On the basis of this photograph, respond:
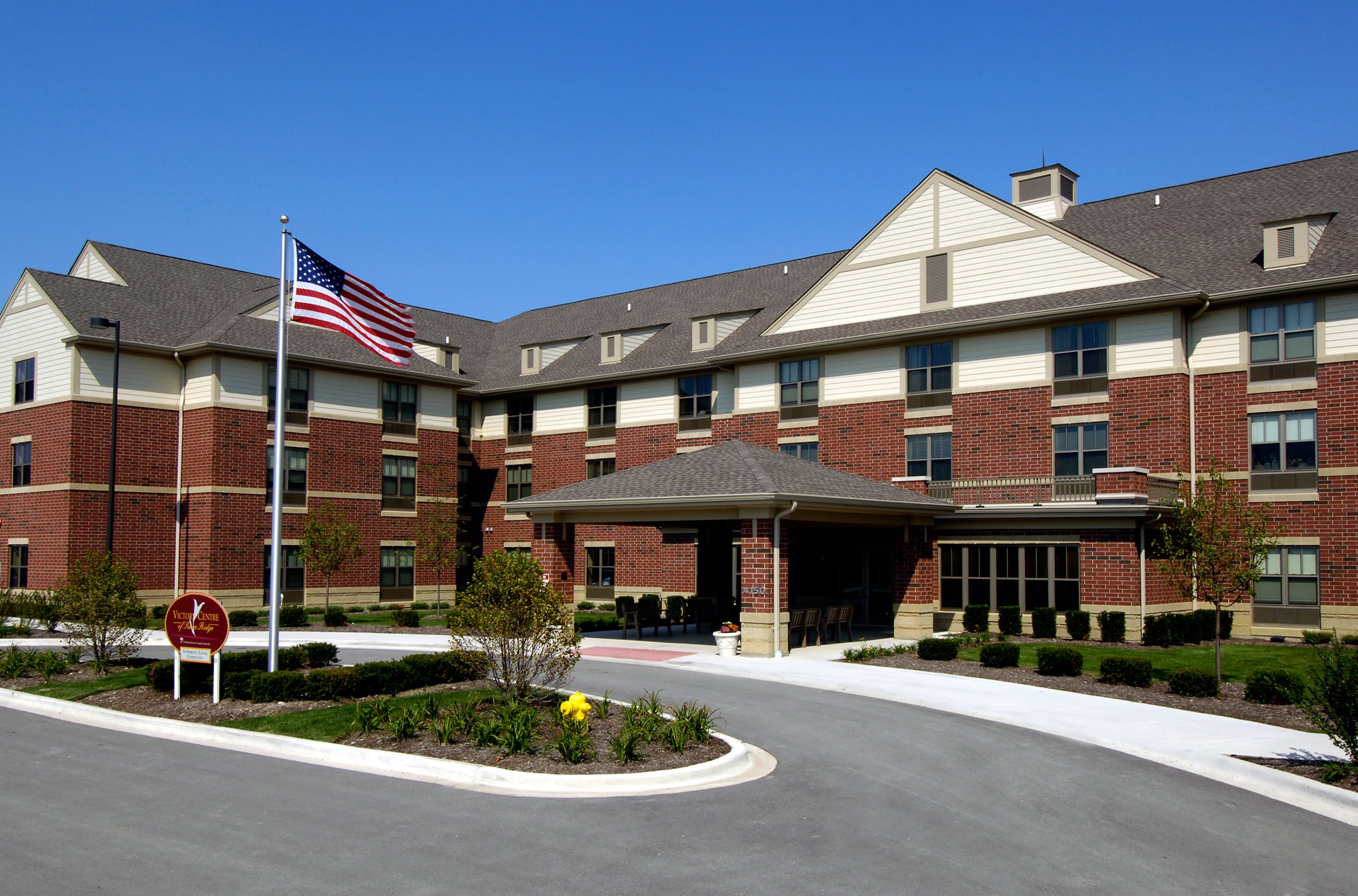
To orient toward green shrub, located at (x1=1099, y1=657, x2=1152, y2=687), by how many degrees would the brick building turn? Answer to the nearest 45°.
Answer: approximately 45° to its left

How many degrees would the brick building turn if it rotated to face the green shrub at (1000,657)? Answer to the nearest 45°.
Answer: approximately 45° to its left

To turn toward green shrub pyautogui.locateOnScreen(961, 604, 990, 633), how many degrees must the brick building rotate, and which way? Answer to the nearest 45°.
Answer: approximately 90° to its left

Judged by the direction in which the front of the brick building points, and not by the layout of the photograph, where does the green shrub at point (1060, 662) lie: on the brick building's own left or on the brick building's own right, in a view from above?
on the brick building's own left

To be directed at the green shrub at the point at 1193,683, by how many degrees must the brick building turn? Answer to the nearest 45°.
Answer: approximately 45° to its left

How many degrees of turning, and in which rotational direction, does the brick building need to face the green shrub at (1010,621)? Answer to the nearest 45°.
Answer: approximately 90° to its left

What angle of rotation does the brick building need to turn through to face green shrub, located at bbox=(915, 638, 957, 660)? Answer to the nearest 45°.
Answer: approximately 45° to its left

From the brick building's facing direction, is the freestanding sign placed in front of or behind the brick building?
in front

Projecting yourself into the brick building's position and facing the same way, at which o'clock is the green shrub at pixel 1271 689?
The green shrub is roughly at 10 o'clock from the brick building.

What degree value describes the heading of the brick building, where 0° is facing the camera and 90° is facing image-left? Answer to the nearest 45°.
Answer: approximately 45°

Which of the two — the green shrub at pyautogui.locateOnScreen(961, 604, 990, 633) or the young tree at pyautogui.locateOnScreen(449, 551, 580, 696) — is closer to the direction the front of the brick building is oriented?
the young tree

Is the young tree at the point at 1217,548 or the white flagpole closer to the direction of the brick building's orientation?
the white flagpole

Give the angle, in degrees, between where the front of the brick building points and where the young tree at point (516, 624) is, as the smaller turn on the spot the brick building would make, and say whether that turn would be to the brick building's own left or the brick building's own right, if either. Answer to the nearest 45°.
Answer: approximately 45° to the brick building's own left
